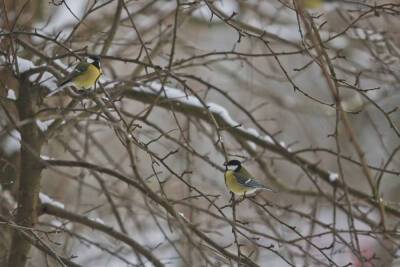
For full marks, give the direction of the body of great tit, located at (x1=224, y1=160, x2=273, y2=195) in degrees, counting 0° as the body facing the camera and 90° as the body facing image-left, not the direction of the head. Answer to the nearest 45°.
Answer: approximately 90°
